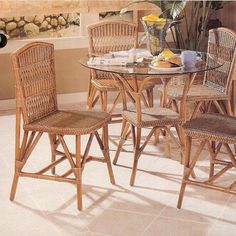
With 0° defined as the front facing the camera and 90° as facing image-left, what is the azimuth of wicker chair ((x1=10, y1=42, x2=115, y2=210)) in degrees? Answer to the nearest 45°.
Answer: approximately 315°

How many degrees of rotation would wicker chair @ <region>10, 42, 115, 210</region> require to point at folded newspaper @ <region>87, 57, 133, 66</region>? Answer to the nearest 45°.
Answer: approximately 90° to its left

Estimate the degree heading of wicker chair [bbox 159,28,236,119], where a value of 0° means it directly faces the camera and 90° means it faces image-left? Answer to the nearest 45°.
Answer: approximately 45°
